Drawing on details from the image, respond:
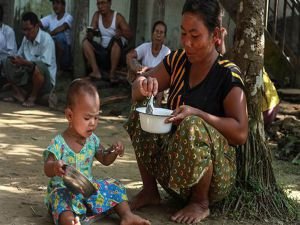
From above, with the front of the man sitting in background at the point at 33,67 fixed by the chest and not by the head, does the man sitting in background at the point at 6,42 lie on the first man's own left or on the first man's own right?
on the first man's own right

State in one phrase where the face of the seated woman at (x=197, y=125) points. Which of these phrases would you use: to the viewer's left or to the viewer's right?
to the viewer's left

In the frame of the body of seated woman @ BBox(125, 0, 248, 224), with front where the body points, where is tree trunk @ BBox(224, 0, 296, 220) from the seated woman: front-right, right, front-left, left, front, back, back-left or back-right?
back

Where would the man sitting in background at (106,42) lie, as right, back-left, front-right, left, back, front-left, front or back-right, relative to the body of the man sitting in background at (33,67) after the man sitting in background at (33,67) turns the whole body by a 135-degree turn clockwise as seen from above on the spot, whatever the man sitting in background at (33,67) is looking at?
right

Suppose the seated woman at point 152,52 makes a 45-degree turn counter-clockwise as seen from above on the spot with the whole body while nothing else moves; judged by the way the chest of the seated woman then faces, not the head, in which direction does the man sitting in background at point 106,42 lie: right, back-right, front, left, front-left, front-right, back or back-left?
back

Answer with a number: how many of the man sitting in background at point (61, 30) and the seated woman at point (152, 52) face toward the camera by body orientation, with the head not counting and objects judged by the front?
2

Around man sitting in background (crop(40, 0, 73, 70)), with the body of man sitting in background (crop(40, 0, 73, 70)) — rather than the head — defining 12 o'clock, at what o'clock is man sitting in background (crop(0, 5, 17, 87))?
man sitting in background (crop(0, 5, 17, 87)) is roughly at 2 o'clock from man sitting in background (crop(40, 0, 73, 70)).

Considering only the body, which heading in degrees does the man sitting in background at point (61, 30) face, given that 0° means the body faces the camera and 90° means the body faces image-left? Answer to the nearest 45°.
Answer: approximately 0°

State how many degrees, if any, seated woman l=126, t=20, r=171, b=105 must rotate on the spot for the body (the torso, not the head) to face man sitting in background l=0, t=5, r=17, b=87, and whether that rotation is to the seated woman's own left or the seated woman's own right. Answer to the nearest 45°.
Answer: approximately 135° to the seated woman's own right
